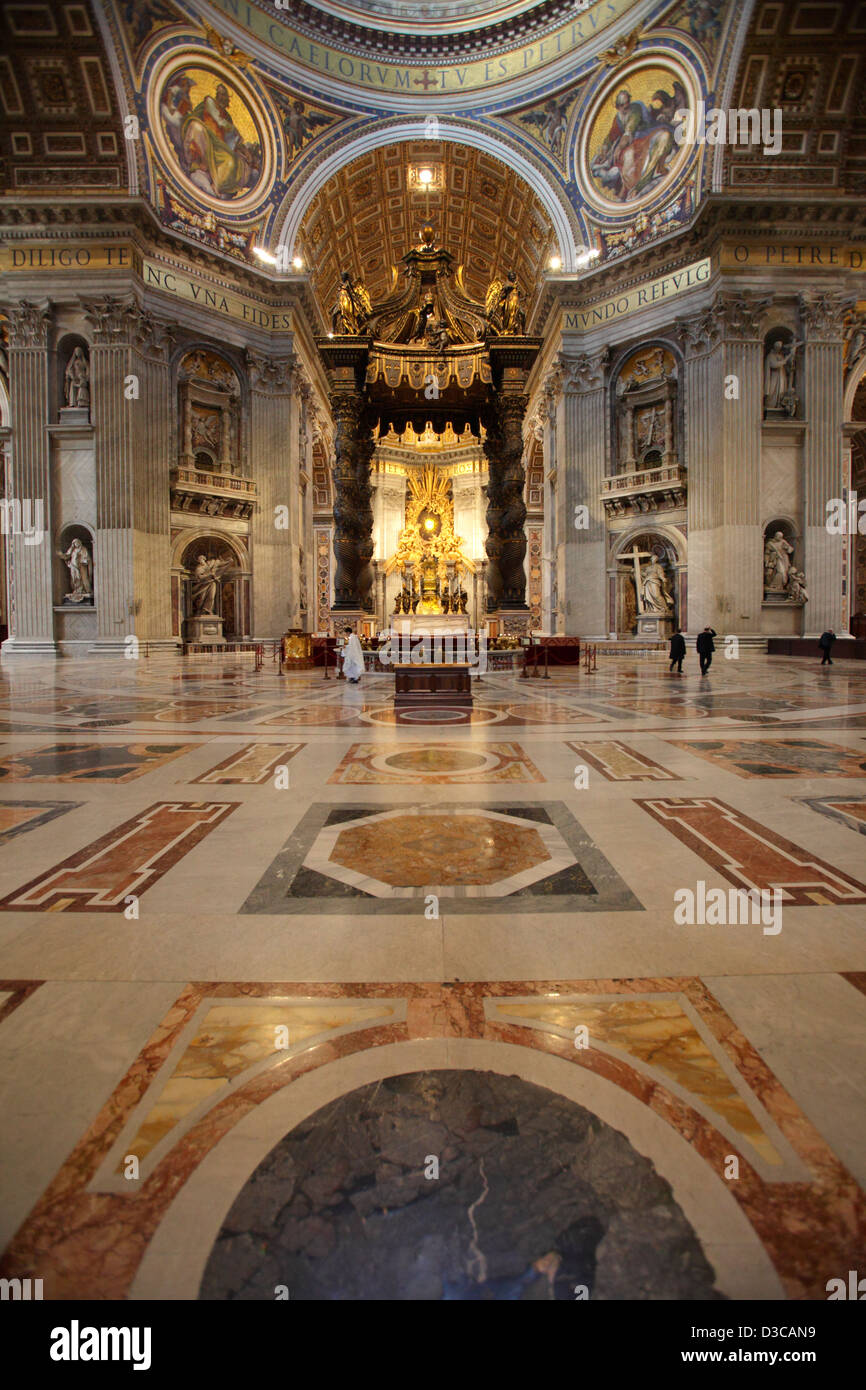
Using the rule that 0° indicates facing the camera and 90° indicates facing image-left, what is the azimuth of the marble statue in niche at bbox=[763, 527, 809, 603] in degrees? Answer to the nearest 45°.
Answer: approximately 0°

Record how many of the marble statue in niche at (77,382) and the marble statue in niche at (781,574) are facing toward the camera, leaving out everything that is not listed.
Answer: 2

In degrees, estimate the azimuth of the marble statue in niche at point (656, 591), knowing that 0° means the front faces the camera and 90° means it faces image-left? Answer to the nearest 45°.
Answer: approximately 45°

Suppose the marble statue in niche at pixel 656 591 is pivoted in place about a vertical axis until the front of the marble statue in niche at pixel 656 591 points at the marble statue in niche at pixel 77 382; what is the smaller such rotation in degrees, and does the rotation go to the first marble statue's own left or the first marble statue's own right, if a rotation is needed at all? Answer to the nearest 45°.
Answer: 0° — it already faces it
